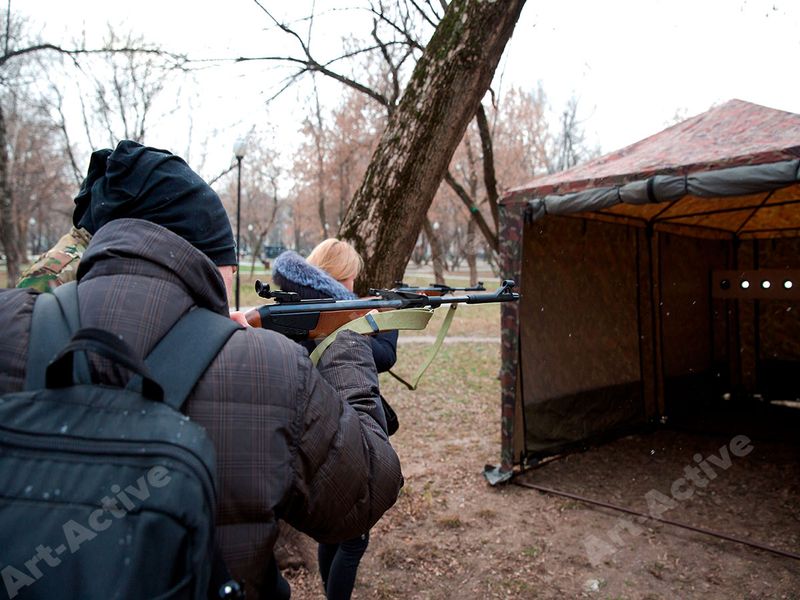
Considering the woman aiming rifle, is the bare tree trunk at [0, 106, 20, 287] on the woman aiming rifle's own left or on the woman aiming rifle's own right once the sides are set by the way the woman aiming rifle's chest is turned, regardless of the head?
on the woman aiming rifle's own left

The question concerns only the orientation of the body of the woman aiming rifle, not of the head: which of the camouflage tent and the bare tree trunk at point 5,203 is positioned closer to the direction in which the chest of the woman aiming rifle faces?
the camouflage tent

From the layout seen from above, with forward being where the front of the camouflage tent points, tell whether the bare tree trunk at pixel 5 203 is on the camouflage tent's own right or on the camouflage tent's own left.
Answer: on the camouflage tent's own right

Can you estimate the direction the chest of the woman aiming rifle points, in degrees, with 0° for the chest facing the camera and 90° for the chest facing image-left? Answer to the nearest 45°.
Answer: approximately 225°

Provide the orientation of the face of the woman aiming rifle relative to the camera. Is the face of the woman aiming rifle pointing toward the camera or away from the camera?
away from the camera
